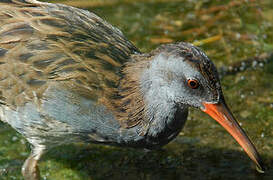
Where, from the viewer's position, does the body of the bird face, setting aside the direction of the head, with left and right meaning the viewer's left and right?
facing to the right of the viewer
